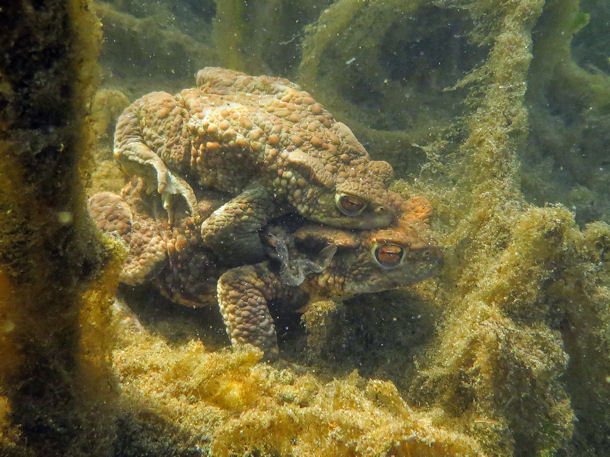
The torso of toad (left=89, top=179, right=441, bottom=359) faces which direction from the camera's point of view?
to the viewer's right

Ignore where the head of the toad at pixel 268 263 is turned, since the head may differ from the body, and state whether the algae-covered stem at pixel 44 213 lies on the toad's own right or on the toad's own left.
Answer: on the toad's own right
